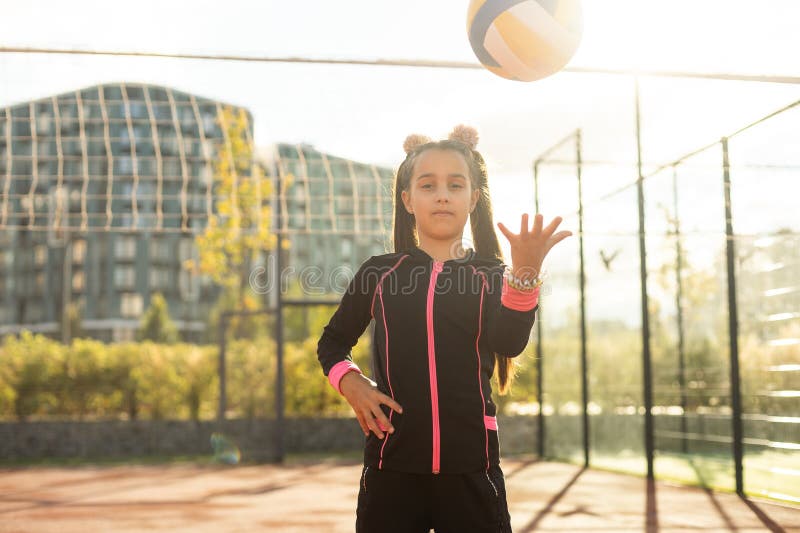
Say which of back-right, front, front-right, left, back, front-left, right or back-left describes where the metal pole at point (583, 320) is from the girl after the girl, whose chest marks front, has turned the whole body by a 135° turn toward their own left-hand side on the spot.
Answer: front-left

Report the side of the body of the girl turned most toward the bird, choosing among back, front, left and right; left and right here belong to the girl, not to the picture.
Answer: back

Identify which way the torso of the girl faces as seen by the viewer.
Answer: toward the camera

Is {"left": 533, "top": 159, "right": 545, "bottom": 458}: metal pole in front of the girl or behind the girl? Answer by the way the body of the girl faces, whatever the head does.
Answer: behind

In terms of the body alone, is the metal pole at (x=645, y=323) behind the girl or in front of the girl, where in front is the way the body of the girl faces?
behind

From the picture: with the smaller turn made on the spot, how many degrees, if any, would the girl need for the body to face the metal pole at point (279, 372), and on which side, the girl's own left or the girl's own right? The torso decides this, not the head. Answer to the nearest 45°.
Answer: approximately 180°

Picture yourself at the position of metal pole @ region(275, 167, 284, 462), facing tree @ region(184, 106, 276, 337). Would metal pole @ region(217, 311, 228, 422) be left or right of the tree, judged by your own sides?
left

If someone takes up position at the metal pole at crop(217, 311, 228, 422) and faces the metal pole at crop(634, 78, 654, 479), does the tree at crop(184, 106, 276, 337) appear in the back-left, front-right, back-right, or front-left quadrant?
back-left

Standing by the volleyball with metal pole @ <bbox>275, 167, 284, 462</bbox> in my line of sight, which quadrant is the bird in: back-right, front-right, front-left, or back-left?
front-right
